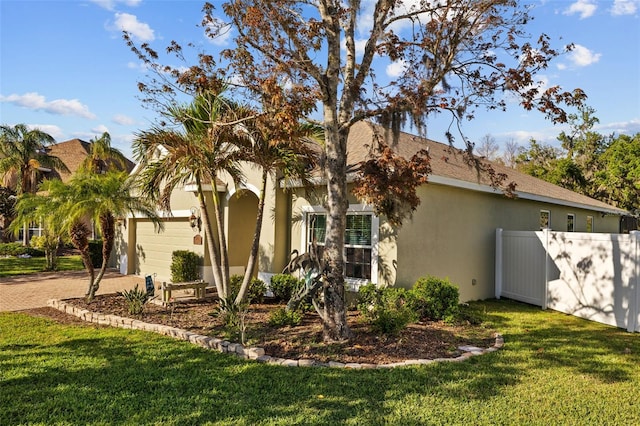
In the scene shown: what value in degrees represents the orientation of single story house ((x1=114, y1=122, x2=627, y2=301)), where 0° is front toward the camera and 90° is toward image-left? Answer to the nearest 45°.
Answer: approximately 45°

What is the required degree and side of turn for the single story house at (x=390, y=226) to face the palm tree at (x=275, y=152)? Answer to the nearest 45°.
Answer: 0° — it already faces it

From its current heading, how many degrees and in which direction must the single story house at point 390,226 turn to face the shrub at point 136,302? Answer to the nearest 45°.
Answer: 0° — it already faces it

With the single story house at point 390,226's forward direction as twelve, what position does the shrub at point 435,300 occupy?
The shrub is roughly at 10 o'clock from the single story house.

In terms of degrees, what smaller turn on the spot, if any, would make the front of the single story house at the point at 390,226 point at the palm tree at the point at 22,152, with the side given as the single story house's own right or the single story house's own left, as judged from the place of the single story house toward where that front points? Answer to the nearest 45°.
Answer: approximately 90° to the single story house's own right
